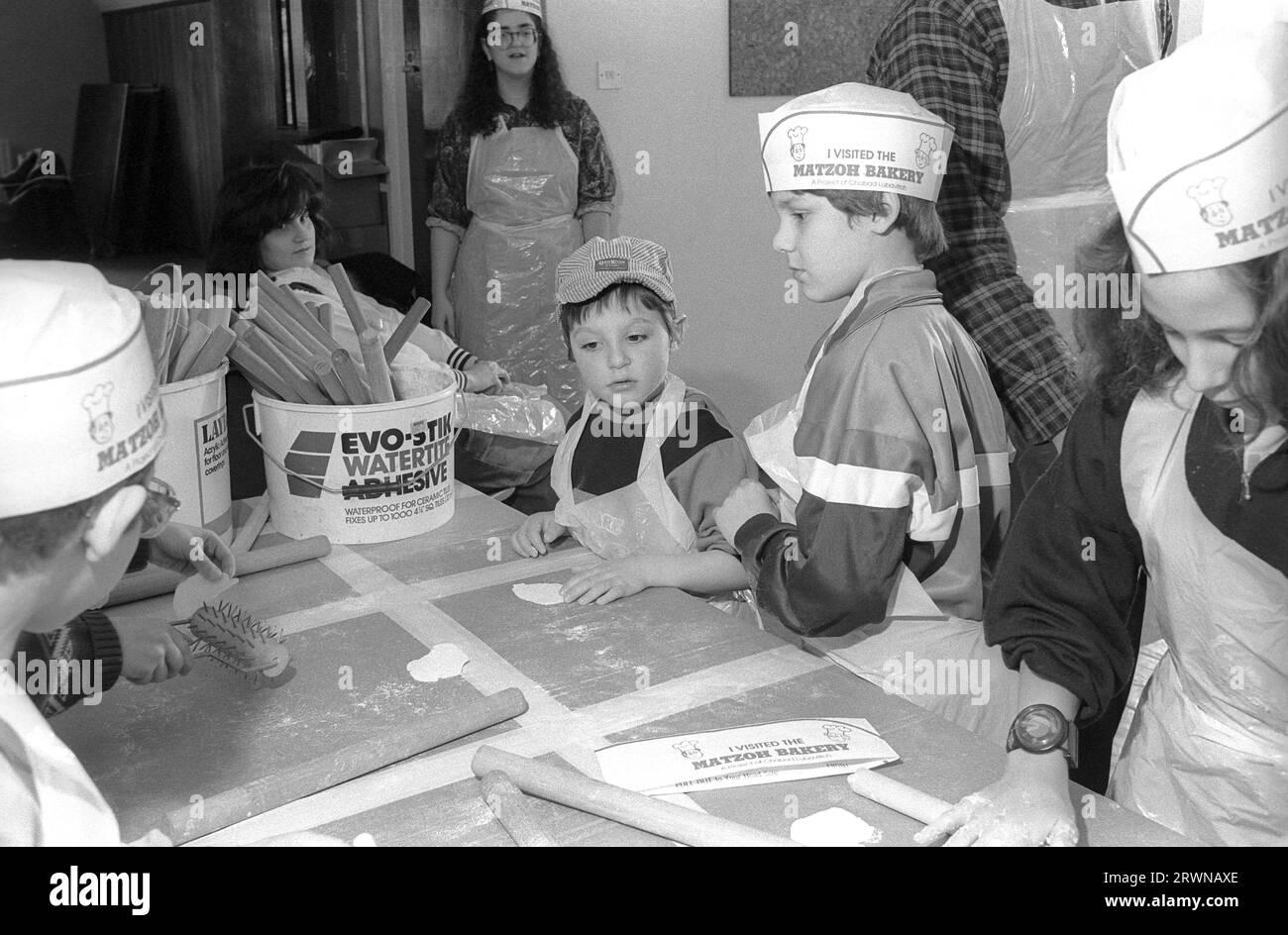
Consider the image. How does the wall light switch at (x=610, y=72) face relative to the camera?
toward the camera

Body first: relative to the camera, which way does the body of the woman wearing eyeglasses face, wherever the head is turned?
toward the camera

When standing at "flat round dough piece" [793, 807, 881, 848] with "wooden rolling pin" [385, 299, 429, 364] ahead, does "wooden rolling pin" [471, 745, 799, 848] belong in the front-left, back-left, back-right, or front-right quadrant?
front-left

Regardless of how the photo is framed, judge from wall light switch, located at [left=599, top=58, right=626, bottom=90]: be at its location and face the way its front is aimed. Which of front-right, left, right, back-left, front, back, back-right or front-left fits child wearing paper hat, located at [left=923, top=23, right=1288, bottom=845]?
front

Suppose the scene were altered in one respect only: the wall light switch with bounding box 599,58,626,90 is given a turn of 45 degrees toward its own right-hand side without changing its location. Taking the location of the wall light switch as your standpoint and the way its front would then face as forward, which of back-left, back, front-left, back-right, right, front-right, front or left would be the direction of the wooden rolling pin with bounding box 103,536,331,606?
front-left

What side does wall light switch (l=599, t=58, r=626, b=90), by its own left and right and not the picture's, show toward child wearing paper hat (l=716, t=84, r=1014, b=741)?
front

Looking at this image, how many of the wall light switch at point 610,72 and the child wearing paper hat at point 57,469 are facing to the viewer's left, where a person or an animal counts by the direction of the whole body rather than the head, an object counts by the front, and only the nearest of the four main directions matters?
0

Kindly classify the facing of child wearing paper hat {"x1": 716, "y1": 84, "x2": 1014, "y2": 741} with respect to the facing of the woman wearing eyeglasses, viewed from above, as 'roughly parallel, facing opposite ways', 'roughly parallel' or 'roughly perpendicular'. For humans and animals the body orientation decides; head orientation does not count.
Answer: roughly perpendicular

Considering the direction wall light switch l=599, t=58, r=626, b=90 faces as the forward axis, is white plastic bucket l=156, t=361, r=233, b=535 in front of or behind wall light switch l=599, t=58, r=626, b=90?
in front

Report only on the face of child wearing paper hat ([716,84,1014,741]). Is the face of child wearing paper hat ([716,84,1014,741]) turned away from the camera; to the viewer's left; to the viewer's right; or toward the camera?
to the viewer's left

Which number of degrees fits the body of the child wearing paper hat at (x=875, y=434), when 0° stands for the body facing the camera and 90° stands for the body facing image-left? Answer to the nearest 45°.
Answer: approximately 90°

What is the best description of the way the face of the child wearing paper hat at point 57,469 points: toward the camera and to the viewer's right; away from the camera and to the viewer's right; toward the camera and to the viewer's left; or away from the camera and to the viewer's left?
away from the camera and to the viewer's right

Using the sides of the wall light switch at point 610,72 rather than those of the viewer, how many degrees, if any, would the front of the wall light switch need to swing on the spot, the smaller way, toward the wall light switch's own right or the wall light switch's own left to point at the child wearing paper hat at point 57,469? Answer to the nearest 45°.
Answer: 0° — it already faces them

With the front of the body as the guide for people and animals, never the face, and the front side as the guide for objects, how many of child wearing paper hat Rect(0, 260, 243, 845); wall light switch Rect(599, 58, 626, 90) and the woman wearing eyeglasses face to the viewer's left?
0
